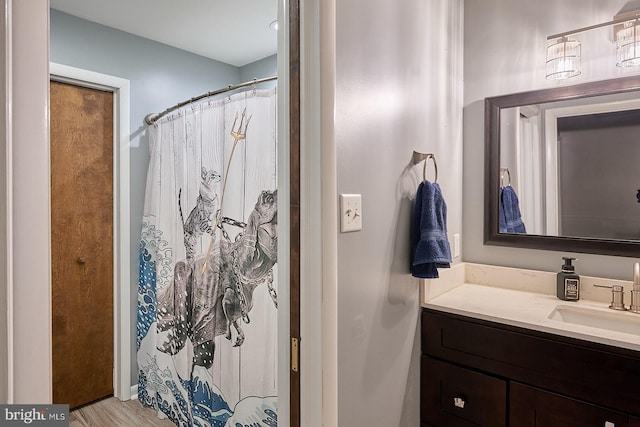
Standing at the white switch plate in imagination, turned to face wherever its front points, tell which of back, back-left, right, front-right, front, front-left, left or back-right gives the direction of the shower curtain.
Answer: back

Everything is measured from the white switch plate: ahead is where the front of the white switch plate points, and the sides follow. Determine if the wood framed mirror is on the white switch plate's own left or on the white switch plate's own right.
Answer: on the white switch plate's own left

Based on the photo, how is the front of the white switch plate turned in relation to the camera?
facing the viewer and to the right of the viewer

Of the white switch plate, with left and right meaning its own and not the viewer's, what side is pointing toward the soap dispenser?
left

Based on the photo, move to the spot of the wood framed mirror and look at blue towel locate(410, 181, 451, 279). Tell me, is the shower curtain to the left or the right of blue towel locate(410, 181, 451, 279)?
right

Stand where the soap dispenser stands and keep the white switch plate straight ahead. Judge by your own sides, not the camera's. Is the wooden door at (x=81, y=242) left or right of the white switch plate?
right
